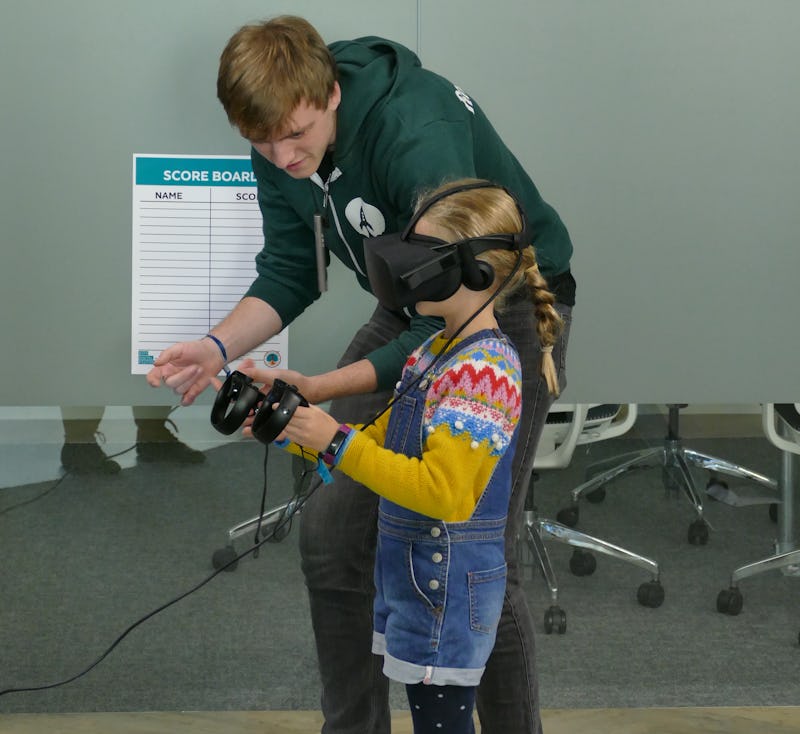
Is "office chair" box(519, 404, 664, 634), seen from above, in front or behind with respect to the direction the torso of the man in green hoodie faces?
behind

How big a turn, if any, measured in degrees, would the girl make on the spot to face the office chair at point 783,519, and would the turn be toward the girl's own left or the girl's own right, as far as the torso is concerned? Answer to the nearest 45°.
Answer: approximately 135° to the girl's own right

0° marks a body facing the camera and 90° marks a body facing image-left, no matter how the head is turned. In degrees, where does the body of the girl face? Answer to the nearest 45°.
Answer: approximately 90°

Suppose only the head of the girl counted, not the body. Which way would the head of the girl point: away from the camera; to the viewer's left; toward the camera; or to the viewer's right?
to the viewer's left

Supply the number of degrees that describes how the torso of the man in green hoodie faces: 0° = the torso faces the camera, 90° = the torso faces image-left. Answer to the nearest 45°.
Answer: approximately 45°
